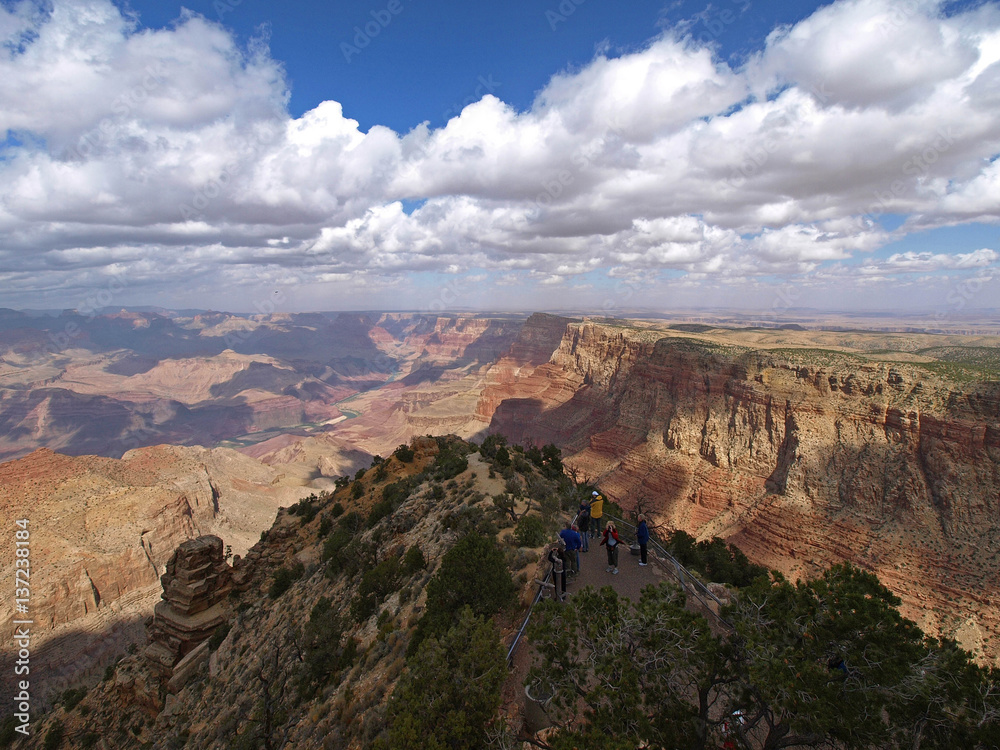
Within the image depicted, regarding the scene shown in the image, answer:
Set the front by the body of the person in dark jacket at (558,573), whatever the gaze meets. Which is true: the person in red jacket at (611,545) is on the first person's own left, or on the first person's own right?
on the first person's own right

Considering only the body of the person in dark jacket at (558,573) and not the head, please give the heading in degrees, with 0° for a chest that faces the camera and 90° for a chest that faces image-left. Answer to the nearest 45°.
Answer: approximately 90°

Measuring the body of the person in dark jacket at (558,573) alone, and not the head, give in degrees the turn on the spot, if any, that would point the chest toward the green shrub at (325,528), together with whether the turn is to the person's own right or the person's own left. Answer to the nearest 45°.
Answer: approximately 45° to the person's own right

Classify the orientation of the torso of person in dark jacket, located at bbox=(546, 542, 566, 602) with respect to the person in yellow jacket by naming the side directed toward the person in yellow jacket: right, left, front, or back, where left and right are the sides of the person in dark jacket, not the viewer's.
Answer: right

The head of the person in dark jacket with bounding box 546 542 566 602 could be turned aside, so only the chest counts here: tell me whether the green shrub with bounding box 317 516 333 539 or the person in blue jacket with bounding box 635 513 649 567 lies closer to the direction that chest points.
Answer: the green shrub
